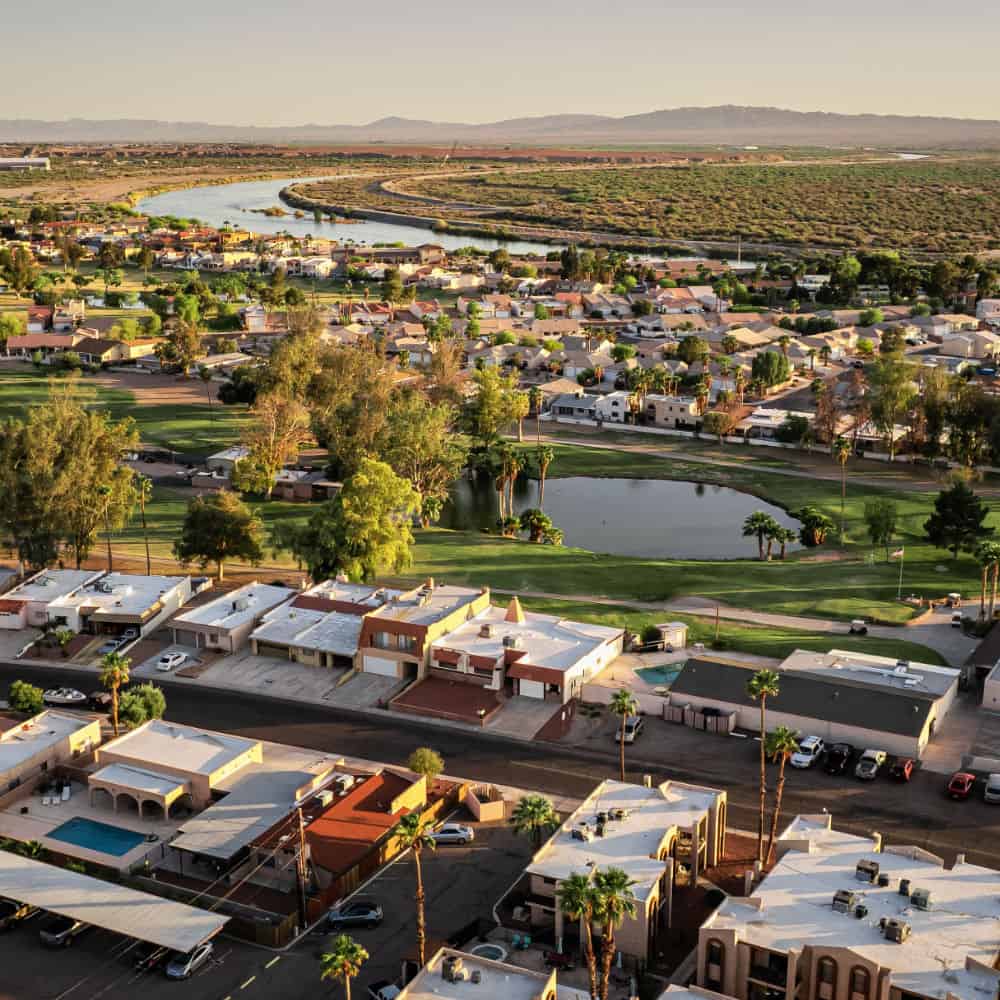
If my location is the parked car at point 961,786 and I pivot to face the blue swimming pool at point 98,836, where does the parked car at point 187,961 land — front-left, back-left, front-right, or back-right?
front-left

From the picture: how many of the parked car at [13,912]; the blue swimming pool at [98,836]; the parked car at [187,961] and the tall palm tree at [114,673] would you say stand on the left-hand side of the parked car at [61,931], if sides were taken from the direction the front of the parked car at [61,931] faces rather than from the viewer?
1
